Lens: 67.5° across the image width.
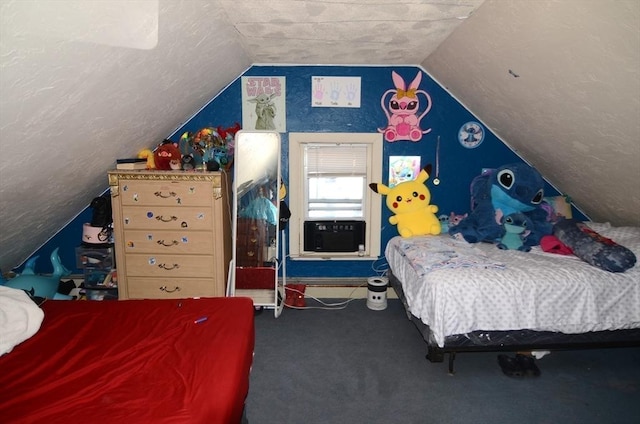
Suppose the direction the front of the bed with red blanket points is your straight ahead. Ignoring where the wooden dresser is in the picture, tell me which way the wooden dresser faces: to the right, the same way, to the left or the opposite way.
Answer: to the right

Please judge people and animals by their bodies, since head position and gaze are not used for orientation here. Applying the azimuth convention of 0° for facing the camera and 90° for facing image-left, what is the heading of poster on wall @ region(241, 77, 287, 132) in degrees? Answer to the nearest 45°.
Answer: approximately 0°

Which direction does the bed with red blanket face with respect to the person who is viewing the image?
facing to the right of the viewer

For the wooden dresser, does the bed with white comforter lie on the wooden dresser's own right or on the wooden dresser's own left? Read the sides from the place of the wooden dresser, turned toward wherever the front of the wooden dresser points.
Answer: on the wooden dresser's own left

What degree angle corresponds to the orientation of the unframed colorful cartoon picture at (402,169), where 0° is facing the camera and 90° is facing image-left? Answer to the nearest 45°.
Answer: approximately 0°

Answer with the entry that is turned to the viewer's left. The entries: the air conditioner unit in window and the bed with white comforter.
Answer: the bed with white comforter

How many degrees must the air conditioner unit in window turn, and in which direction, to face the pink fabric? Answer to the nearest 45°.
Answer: approximately 45° to its left
